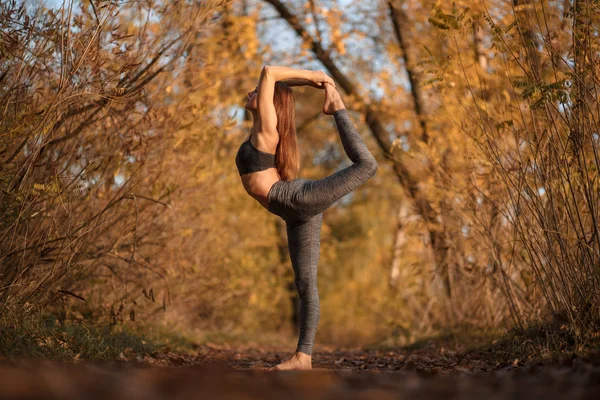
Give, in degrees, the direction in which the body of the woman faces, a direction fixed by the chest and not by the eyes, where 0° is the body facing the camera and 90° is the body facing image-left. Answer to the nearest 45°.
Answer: approximately 90°
